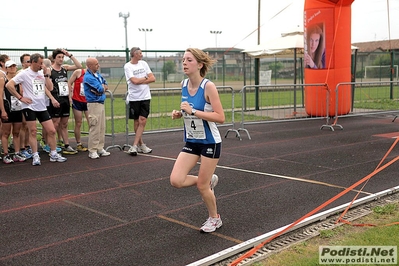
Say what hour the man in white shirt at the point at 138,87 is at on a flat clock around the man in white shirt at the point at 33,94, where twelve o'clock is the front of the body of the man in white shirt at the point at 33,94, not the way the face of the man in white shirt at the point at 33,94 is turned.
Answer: the man in white shirt at the point at 138,87 is roughly at 10 o'clock from the man in white shirt at the point at 33,94.

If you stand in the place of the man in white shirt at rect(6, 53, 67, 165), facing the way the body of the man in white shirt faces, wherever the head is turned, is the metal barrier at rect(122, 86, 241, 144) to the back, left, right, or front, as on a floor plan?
left

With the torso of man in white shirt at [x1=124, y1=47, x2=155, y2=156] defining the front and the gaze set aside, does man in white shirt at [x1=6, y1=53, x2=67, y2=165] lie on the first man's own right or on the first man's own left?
on the first man's own right

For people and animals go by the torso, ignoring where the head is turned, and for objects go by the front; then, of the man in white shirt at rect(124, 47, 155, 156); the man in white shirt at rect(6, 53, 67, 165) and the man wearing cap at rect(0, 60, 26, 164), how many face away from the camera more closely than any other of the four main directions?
0

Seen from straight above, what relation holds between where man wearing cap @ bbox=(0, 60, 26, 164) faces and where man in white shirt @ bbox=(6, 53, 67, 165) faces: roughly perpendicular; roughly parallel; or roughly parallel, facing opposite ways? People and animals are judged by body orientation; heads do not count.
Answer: roughly parallel

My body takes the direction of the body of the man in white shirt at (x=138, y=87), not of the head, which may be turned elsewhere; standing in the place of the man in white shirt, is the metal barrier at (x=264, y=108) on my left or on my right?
on my left

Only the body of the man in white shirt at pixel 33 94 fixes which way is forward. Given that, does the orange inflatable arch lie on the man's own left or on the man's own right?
on the man's own left

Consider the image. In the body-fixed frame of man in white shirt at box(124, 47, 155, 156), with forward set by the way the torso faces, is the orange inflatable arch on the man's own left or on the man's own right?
on the man's own left

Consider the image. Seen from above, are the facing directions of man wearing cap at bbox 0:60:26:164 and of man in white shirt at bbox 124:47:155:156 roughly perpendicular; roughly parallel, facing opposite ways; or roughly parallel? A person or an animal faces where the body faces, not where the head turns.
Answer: roughly parallel

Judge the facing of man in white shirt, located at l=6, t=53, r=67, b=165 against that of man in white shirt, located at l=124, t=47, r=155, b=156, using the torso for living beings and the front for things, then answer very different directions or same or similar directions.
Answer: same or similar directions

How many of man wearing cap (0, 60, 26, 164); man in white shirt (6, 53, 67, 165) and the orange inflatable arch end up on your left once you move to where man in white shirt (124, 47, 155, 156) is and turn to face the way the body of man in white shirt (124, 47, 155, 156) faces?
1

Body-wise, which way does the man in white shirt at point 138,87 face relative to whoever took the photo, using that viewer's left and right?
facing the viewer and to the right of the viewer

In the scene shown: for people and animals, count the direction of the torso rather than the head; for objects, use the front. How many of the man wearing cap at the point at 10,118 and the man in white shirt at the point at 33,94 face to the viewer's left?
0
